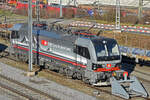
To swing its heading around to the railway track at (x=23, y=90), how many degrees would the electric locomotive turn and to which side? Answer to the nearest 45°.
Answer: approximately 90° to its right

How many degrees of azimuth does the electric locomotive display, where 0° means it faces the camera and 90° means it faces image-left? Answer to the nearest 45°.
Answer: approximately 315°
